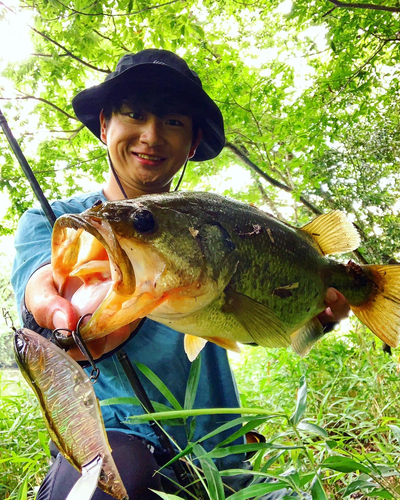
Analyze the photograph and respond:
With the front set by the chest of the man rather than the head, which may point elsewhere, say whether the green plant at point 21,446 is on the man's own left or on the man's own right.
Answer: on the man's own right

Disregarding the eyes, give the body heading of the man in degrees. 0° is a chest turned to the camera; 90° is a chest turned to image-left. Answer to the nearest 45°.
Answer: approximately 0°
